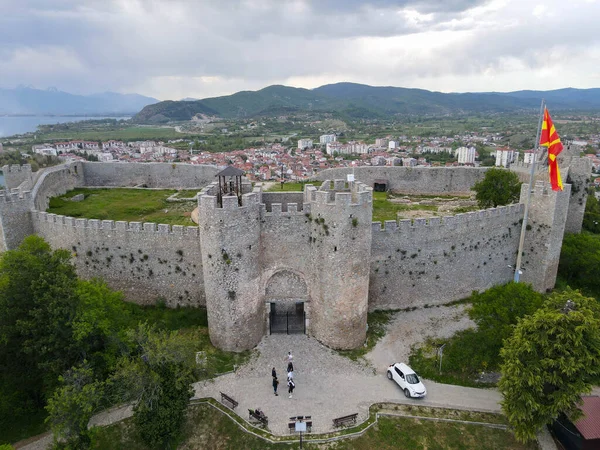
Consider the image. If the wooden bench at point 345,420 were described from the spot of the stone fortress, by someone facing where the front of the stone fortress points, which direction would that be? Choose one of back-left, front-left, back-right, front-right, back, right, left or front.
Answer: front

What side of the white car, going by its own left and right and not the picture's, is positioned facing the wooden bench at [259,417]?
right

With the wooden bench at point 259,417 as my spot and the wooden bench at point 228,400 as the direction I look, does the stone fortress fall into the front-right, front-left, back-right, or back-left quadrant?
front-right

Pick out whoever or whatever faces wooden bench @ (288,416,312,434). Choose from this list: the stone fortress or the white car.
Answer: the stone fortress

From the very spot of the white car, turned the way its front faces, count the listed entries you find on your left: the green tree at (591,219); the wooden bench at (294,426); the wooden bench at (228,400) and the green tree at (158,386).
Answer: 1

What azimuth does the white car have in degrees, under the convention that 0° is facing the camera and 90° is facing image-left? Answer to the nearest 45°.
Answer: approximately 315°

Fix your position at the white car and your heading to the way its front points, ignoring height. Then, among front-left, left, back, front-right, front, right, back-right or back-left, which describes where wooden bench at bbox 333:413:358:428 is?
right

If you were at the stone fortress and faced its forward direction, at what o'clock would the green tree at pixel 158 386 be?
The green tree is roughly at 1 o'clock from the stone fortress.

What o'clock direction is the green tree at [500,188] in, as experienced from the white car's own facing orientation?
The green tree is roughly at 8 o'clock from the white car.

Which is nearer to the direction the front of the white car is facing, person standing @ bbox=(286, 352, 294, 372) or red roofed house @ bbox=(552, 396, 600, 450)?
the red roofed house

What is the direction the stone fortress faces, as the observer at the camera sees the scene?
facing the viewer

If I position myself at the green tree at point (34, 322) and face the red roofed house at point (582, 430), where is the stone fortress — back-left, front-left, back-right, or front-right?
front-left

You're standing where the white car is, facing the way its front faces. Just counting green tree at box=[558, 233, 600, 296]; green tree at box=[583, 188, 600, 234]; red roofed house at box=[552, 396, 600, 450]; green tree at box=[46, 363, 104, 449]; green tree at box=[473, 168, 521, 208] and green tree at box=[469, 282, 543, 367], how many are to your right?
1

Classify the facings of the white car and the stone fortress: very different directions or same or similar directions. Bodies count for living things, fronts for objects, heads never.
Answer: same or similar directions

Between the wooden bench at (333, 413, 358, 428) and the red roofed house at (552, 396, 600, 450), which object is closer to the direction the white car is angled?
the red roofed house

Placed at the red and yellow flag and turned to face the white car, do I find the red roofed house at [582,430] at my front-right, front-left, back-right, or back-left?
front-left

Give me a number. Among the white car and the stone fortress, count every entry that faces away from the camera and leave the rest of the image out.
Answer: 0

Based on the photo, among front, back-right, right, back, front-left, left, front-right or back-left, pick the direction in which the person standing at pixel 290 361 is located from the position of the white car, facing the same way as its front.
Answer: back-right

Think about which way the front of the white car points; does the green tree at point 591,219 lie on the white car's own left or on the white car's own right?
on the white car's own left

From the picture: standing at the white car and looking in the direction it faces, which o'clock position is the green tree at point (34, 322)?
The green tree is roughly at 4 o'clock from the white car.
